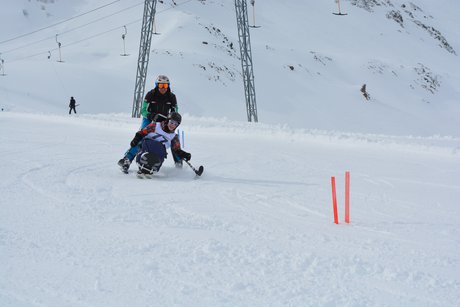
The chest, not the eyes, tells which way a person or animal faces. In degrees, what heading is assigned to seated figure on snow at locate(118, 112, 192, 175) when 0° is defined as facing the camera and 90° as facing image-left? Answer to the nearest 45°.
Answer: approximately 0°
